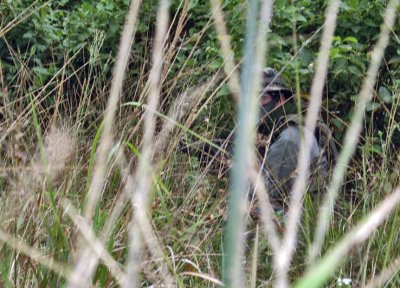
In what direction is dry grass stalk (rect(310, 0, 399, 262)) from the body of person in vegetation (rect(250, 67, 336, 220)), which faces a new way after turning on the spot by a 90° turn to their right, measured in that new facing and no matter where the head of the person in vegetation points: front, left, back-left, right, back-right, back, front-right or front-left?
back

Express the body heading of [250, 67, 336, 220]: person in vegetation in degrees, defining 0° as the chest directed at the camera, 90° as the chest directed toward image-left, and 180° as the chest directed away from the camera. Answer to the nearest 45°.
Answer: approximately 90°

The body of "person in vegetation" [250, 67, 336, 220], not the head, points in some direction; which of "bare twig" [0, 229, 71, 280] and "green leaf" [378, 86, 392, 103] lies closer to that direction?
the bare twig

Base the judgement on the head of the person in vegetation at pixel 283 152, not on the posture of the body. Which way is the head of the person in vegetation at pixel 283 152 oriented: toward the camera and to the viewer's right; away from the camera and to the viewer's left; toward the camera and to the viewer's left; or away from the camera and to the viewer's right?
toward the camera and to the viewer's left
